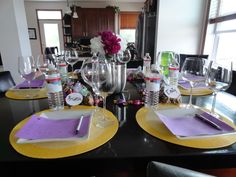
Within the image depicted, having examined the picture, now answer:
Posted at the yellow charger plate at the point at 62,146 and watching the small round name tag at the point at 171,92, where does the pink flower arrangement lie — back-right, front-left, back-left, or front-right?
front-left

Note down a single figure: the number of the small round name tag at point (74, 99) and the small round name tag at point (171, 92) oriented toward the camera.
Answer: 2

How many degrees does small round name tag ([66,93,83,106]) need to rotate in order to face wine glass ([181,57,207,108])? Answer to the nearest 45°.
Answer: approximately 90° to its left

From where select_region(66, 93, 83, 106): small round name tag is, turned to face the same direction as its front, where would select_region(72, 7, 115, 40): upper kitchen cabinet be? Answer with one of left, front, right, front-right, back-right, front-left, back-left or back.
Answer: back

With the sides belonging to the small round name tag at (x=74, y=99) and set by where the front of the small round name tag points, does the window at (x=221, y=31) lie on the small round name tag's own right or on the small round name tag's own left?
on the small round name tag's own left

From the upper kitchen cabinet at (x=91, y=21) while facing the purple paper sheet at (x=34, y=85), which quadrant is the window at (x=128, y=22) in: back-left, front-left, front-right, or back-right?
back-left

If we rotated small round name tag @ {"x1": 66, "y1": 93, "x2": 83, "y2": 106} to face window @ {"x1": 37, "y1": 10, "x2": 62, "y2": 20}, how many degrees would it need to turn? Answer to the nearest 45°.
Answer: approximately 180°

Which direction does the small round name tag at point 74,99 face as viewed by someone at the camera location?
facing the viewer

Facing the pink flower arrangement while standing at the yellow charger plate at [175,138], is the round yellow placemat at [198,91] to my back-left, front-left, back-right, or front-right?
front-right

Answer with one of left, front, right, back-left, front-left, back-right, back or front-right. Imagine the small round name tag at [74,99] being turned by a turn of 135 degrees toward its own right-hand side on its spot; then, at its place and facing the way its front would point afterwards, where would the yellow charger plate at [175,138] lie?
back

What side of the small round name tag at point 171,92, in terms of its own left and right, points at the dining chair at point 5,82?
right
